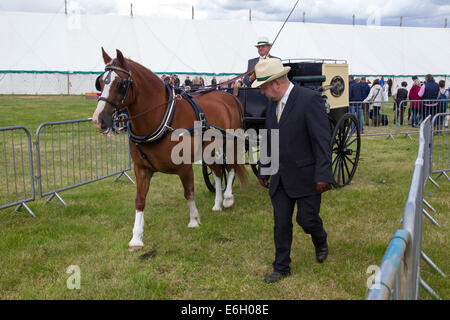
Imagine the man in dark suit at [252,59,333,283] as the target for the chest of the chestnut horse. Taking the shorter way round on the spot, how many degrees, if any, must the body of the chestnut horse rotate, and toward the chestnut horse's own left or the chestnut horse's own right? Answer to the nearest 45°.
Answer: approximately 90° to the chestnut horse's own left

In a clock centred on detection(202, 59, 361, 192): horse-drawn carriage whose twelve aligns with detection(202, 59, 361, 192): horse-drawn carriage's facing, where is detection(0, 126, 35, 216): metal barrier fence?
The metal barrier fence is roughly at 1 o'clock from the horse-drawn carriage.

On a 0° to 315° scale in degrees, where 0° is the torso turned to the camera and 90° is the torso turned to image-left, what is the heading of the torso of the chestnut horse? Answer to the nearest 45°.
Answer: approximately 45°

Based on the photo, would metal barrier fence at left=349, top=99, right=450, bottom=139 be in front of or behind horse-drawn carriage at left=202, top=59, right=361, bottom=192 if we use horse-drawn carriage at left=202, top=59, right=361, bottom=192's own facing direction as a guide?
behind

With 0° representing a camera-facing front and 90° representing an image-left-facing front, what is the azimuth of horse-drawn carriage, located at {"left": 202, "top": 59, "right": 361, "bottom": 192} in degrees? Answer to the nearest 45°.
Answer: approximately 45°

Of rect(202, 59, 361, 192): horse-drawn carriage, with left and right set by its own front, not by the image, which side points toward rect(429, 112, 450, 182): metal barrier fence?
back

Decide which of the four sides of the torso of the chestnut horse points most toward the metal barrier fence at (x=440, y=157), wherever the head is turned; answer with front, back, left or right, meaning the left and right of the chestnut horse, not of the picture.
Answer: back

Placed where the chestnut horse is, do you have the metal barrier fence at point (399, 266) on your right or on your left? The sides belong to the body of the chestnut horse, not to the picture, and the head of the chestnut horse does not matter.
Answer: on your left
